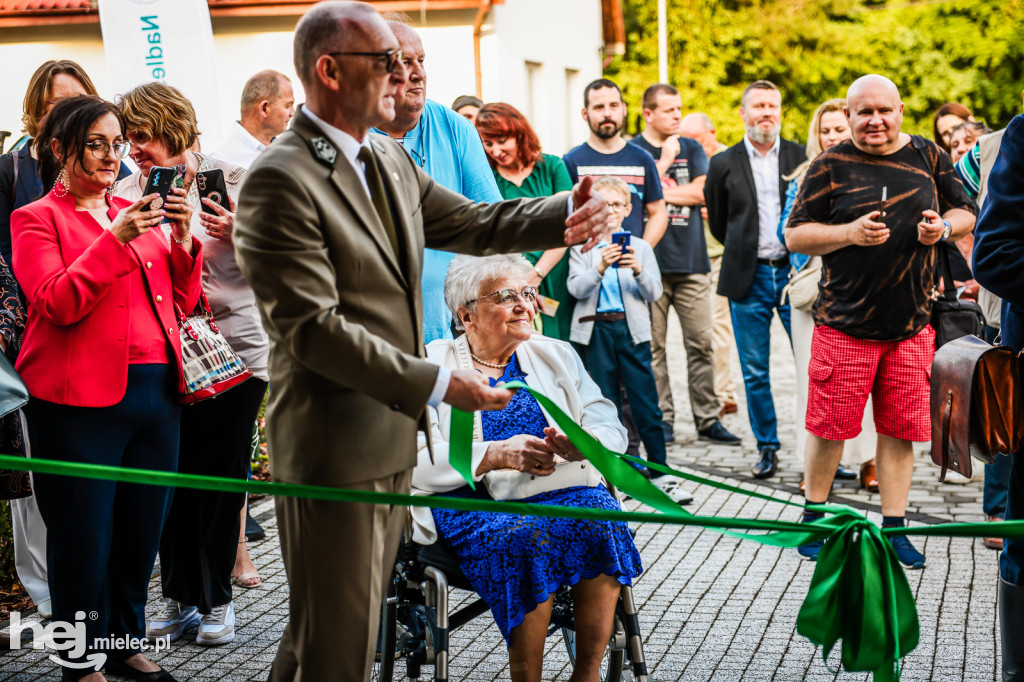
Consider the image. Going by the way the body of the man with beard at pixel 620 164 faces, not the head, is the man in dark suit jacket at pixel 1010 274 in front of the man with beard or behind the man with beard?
in front

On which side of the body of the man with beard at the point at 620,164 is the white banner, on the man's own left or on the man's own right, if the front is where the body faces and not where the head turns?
on the man's own right

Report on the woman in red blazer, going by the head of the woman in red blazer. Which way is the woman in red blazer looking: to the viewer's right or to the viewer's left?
to the viewer's right

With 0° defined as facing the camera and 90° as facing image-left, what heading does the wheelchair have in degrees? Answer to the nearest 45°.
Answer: approximately 315°

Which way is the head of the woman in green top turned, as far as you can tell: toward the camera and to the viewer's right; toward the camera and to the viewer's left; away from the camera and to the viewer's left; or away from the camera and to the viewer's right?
toward the camera and to the viewer's left

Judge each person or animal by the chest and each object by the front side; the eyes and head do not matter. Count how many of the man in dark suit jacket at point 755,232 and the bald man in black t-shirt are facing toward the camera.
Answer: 2

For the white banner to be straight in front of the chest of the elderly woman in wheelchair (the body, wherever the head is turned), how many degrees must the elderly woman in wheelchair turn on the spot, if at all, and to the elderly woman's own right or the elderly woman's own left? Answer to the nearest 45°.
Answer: approximately 180°

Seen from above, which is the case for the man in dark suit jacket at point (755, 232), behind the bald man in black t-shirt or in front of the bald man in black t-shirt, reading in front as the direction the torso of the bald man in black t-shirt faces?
behind

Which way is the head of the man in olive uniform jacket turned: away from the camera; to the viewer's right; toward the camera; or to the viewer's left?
to the viewer's right
